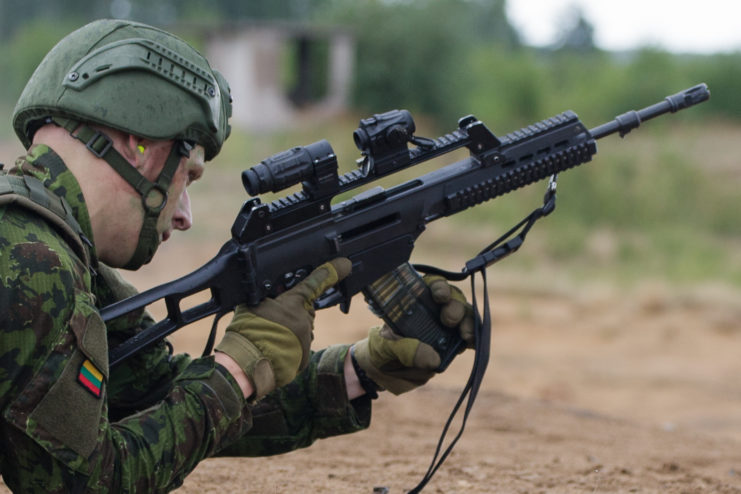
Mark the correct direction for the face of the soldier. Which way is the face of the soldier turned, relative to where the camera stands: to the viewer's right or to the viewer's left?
to the viewer's right

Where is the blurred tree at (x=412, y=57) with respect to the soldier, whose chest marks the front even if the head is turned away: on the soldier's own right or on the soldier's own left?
on the soldier's own left

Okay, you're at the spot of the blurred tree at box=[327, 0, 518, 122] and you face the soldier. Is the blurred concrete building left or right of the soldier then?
right

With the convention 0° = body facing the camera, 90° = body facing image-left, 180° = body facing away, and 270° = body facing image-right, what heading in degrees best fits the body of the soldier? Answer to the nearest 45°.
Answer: approximately 270°

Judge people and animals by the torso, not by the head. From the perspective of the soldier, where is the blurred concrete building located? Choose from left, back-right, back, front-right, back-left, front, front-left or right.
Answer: left
